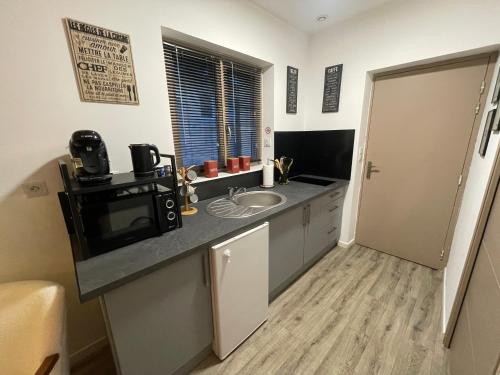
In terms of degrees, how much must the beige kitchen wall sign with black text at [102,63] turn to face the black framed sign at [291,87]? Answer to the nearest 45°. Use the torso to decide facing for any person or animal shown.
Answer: approximately 45° to its left

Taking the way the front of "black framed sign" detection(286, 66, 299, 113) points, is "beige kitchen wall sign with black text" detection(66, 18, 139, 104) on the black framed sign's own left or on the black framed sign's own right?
on the black framed sign's own right

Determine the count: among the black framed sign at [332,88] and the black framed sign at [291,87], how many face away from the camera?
0
